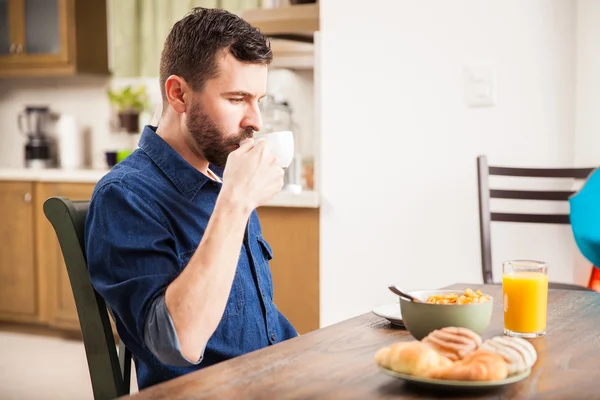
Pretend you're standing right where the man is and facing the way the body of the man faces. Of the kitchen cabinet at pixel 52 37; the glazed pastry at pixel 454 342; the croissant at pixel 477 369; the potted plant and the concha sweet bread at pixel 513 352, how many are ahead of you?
3

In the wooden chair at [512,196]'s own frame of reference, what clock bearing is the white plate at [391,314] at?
The white plate is roughly at 12 o'clock from the wooden chair.

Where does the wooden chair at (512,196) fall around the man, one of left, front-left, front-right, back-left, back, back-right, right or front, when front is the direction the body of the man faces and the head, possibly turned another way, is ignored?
left

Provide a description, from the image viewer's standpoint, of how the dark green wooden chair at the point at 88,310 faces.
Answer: facing the viewer and to the right of the viewer

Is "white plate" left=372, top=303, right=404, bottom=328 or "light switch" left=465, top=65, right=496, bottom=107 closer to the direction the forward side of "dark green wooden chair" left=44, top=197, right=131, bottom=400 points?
the white plate

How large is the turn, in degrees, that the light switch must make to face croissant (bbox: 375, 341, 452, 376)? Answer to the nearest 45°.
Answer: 0° — it already faces it

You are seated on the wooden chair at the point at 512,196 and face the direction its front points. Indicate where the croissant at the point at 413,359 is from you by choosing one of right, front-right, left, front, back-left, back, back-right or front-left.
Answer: front

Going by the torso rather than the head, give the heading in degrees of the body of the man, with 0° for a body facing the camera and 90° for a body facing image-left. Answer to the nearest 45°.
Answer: approximately 315°

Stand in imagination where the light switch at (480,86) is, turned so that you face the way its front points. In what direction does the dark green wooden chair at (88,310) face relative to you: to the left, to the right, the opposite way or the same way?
to the left

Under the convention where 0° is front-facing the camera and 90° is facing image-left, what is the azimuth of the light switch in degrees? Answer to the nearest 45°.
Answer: approximately 0°

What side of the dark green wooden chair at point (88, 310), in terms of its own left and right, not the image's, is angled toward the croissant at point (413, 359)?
front

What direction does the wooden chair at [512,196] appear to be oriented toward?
toward the camera

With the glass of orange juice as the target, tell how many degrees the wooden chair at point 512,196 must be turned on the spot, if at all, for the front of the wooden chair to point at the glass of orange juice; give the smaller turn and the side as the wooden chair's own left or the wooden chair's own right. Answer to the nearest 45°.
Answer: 0° — it already faces it

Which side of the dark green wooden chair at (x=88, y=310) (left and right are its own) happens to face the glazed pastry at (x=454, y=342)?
front

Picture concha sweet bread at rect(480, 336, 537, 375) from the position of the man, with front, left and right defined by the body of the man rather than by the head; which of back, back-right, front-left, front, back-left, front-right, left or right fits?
front

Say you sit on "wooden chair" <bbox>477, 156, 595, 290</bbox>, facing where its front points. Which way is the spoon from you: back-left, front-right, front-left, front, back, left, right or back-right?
front
